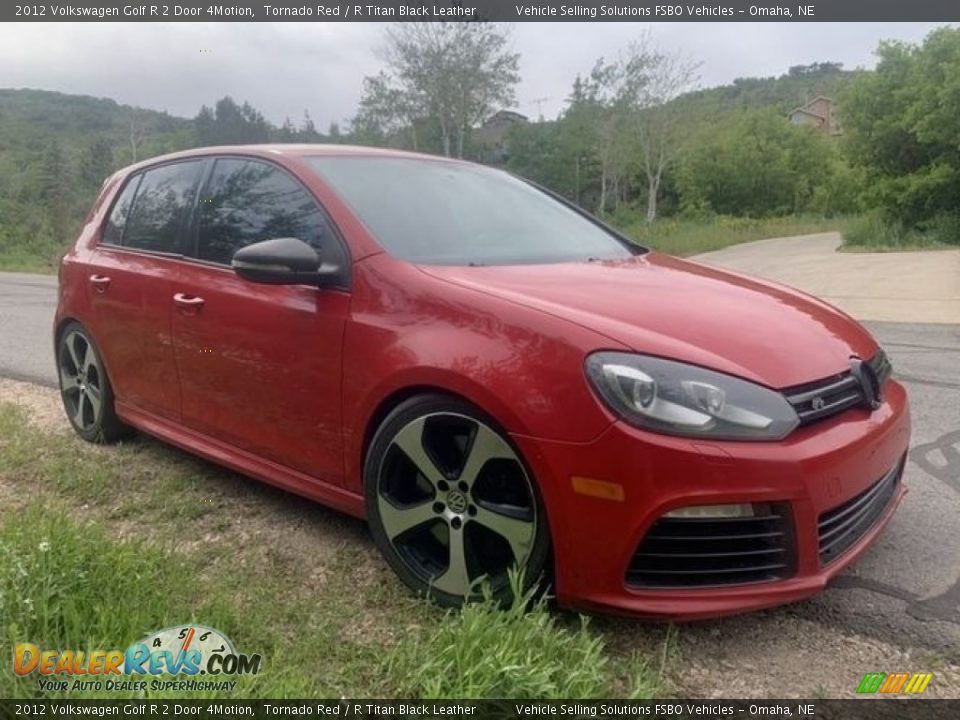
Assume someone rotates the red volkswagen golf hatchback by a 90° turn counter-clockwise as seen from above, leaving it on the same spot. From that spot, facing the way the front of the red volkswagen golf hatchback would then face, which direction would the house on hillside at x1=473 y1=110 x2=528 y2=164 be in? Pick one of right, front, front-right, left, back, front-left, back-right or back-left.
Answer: front-left

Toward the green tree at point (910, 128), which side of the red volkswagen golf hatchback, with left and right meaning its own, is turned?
left
